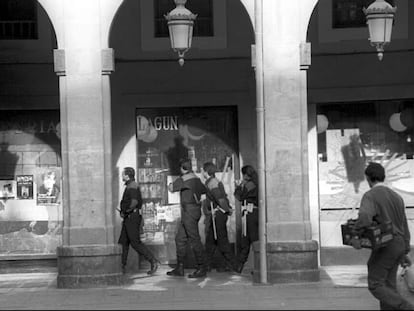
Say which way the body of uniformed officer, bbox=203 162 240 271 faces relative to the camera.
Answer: to the viewer's left

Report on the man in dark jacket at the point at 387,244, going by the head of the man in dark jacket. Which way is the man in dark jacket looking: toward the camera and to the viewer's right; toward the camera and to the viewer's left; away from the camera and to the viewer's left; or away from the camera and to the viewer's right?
away from the camera and to the viewer's left
